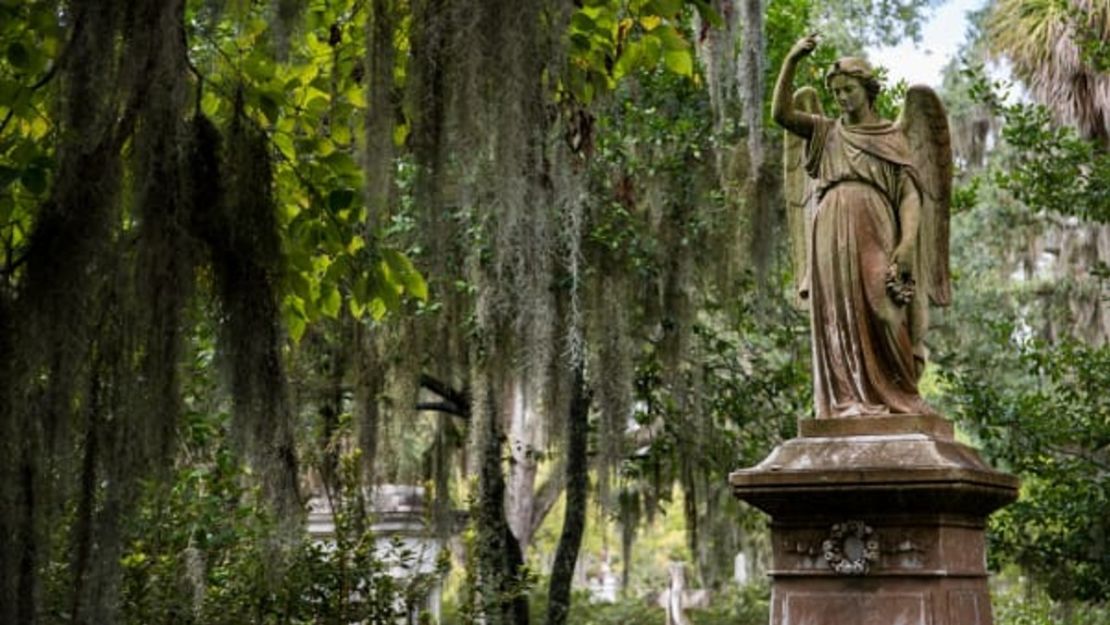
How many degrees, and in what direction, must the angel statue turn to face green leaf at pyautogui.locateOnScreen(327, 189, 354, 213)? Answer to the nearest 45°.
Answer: approximately 90° to its right

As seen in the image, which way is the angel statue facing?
toward the camera

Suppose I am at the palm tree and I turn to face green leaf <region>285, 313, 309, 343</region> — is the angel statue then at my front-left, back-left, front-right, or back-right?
front-left

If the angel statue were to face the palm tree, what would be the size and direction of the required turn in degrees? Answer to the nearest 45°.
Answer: approximately 180°

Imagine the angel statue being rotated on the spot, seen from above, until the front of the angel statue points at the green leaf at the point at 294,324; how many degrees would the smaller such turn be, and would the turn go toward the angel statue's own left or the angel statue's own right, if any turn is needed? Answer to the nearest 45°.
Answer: approximately 90° to the angel statue's own right

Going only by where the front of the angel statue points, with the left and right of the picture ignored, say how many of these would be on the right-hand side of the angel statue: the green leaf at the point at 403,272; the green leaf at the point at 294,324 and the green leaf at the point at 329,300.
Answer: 3

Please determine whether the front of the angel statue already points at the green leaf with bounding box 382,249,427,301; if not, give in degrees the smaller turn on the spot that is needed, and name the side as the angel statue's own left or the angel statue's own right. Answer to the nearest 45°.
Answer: approximately 90° to the angel statue's own right

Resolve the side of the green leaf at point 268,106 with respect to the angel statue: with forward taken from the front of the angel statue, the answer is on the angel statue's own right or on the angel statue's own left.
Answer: on the angel statue's own right
